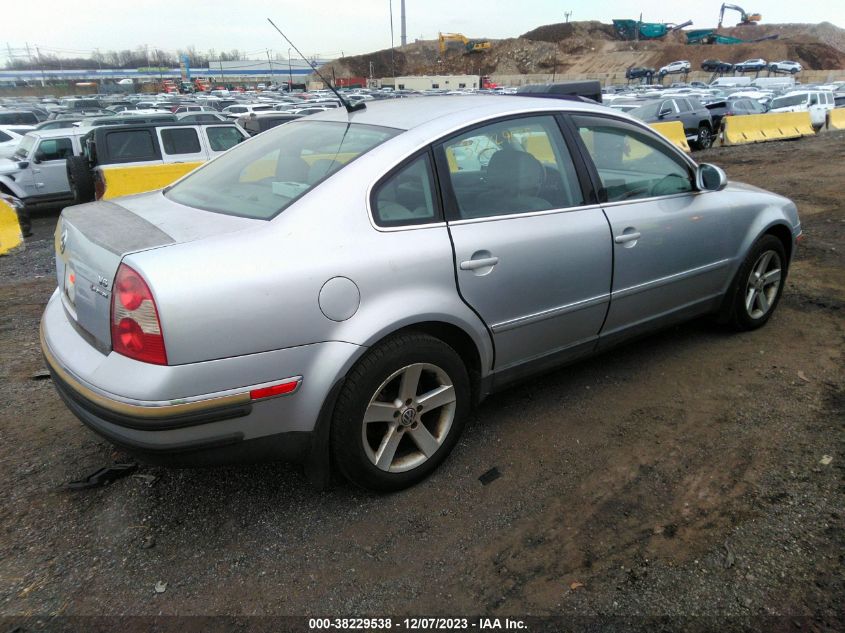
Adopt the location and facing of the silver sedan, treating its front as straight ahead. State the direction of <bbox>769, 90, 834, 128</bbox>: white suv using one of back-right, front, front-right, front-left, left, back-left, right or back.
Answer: front

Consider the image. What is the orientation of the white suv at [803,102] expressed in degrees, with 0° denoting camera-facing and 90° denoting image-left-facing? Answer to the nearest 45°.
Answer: approximately 45°

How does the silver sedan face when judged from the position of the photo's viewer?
facing away from the viewer and to the right of the viewer

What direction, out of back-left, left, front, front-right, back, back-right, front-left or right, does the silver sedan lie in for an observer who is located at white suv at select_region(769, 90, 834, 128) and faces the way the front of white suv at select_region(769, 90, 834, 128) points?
front-left
